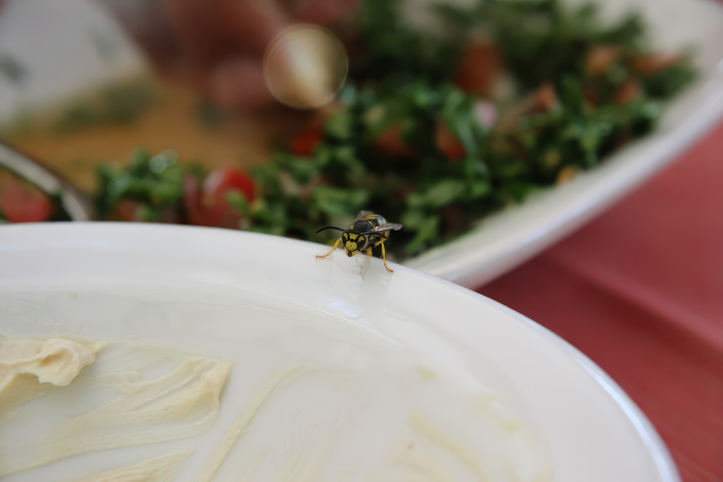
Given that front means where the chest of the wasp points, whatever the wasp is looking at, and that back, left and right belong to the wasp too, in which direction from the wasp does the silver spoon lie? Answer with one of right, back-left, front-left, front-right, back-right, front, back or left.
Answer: right

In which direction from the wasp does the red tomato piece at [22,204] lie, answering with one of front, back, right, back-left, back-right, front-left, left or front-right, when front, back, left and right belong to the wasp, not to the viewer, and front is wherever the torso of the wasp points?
right
